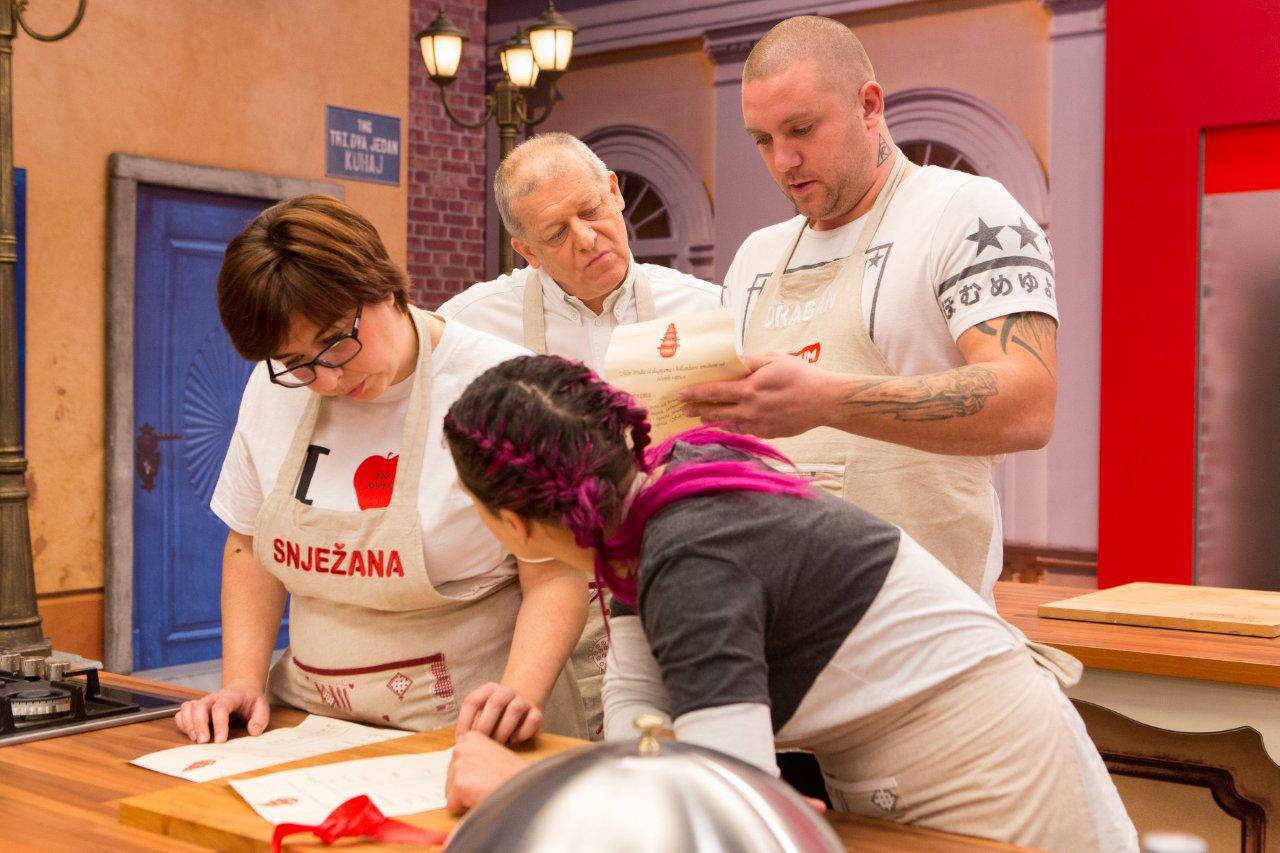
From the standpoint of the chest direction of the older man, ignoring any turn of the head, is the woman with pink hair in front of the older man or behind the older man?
in front

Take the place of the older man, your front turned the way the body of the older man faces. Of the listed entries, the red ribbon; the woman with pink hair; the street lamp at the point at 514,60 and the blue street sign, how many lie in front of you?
2

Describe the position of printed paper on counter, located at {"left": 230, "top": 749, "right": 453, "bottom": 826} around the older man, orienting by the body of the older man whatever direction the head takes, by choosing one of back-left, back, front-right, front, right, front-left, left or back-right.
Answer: front

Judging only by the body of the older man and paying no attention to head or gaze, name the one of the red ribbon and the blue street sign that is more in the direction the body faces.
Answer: the red ribbon

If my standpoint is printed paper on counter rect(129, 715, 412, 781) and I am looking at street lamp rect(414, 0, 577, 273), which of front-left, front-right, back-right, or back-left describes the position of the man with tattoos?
front-right

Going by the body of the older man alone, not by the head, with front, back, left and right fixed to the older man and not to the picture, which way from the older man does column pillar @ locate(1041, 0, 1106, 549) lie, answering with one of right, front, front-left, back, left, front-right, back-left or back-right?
back-left

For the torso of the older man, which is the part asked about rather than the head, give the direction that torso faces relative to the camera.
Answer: toward the camera

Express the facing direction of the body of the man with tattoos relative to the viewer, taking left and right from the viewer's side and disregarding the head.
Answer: facing the viewer and to the left of the viewer

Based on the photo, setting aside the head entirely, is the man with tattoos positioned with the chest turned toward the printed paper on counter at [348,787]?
yes

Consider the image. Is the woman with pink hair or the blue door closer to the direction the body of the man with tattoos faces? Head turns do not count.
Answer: the woman with pink hair

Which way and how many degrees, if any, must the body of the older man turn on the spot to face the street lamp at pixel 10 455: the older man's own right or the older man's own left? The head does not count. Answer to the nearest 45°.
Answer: approximately 135° to the older man's own right

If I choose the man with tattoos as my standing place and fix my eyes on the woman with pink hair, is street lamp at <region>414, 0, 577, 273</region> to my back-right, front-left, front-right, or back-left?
back-right

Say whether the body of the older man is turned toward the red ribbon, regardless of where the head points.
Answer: yes

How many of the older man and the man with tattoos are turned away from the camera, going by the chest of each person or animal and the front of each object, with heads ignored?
0

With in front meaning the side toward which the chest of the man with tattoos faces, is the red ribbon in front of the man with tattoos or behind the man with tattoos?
in front
